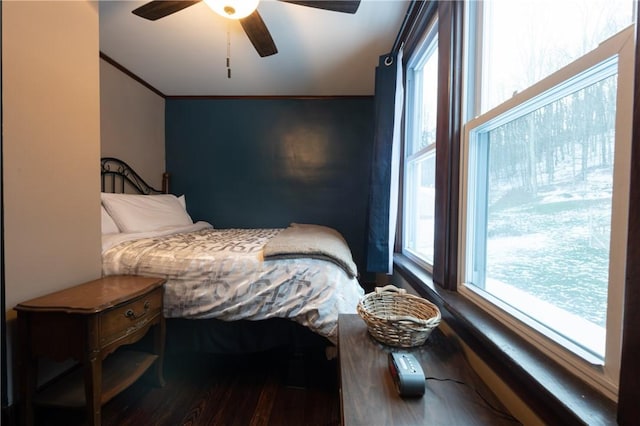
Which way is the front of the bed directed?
to the viewer's right

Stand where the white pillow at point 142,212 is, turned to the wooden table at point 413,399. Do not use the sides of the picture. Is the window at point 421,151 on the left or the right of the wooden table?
left

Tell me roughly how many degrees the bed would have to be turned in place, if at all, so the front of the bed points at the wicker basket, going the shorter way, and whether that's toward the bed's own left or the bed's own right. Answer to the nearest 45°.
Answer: approximately 45° to the bed's own right

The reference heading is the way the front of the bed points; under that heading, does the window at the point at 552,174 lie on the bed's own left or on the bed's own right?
on the bed's own right

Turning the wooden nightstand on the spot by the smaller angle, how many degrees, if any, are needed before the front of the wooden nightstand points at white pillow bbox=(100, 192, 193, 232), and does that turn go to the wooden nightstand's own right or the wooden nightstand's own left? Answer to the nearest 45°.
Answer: approximately 135° to the wooden nightstand's own left

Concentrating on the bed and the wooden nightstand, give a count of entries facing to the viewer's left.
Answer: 0

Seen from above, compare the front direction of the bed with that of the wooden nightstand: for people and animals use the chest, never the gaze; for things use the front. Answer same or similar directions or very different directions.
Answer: same or similar directions

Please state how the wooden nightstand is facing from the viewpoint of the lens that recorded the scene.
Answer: facing the viewer and to the right of the viewer

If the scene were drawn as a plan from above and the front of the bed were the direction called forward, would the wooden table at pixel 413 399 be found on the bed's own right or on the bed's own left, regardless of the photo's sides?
on the bed's own right

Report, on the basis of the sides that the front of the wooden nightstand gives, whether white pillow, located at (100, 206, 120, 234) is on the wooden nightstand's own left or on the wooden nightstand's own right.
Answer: on the wooden nightstand's own left

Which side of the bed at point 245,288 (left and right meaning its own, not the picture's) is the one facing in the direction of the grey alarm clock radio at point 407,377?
right
